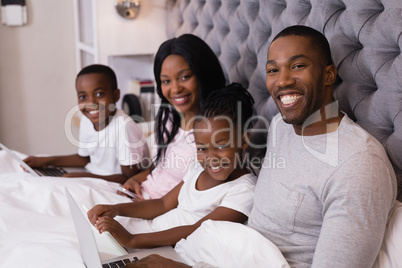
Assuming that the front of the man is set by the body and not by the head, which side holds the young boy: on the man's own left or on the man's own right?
on the man's own right

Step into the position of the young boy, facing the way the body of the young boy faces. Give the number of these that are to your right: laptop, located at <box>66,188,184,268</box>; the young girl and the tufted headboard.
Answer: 0

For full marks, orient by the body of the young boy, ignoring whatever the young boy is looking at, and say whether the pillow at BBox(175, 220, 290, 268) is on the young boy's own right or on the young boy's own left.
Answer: on the young boy's own left

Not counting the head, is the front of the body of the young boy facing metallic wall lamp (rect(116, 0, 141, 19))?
no

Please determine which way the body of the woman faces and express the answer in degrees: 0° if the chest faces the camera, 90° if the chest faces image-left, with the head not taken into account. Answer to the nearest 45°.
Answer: approximately 45°

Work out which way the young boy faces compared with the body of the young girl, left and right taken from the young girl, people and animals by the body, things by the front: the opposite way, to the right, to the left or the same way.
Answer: the same way

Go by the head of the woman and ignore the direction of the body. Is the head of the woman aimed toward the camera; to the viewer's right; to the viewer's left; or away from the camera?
toward the camera

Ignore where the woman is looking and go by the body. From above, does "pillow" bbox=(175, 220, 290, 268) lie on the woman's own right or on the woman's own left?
on the woman's own left

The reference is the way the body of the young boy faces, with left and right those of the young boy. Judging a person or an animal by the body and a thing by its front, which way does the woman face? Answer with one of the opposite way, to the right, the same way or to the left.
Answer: the same way

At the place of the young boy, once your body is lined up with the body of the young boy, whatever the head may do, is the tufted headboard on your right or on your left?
on your left

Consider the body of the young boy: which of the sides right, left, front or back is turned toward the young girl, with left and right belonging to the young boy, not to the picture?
left

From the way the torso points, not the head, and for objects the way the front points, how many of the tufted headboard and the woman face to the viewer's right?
0

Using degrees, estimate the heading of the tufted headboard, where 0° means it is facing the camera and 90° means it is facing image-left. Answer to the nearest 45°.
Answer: approximately 45°

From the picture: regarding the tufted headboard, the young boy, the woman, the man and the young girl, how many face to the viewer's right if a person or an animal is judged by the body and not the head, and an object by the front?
0

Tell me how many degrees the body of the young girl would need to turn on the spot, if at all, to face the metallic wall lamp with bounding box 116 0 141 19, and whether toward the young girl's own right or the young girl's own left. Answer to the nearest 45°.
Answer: approximately 135° to the young girl's own right

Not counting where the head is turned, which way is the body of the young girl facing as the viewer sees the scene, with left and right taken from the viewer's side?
facing the viewer and to the left of the viewer

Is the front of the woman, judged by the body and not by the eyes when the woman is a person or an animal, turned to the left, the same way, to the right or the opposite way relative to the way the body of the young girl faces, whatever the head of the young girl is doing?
the same way

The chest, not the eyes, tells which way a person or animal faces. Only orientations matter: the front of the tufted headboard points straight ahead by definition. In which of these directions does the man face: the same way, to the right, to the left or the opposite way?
the same way
